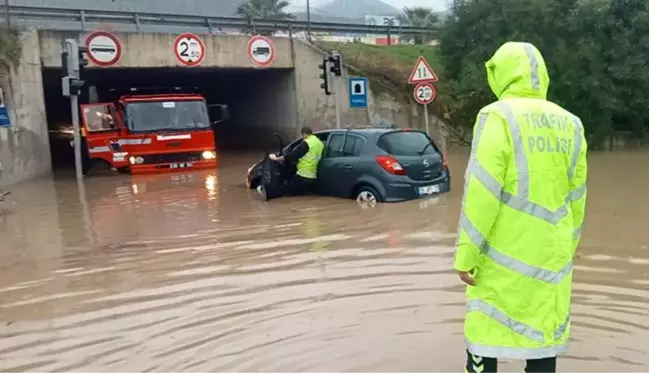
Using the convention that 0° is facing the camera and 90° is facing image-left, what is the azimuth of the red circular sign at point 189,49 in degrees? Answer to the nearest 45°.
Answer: approximately 0°

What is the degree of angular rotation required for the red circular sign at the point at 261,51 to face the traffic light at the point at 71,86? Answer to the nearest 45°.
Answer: approximately 45° to its right

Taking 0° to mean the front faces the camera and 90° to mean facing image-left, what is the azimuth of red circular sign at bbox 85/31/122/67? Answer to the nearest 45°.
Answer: approximately 0°

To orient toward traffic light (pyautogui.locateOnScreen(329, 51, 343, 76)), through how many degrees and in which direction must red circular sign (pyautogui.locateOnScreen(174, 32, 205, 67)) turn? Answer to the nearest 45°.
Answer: approximately 45° to its left

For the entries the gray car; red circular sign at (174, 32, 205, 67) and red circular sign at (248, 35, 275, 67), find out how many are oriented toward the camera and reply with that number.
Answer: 2

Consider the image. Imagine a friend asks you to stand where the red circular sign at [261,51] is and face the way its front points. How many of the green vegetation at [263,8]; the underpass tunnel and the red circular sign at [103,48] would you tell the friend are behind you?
2

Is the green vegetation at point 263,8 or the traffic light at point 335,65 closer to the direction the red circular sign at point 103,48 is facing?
the traffic light
